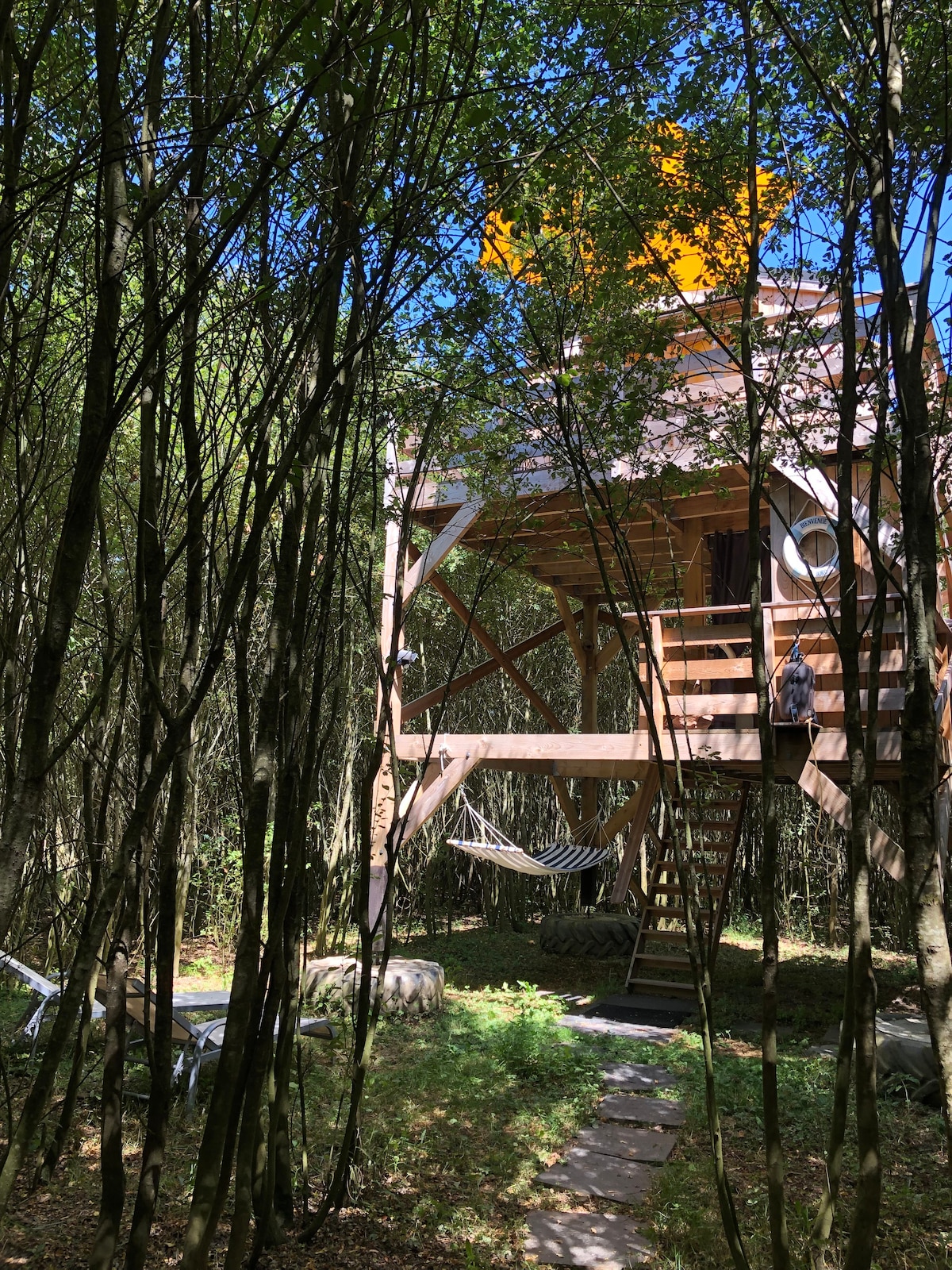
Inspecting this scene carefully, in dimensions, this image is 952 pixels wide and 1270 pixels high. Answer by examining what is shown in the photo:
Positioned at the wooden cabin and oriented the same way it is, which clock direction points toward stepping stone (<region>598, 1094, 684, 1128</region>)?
The stepping stone is roughly at 12 o'clock from the wooden cabin.

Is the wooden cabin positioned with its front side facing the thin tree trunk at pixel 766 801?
yes

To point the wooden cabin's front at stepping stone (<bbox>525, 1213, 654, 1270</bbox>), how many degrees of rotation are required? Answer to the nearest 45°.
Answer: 0° — it already faces it

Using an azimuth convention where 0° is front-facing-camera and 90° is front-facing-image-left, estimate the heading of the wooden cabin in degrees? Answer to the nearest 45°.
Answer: approximately 0°

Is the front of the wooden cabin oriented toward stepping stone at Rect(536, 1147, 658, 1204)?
yes

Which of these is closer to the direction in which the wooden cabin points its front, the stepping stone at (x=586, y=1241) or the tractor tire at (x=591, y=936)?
the stepping stone

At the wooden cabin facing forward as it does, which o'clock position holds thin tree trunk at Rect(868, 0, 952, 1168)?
The thin tree trunk is roughly at 12 o'clock from the wooden cabin.
